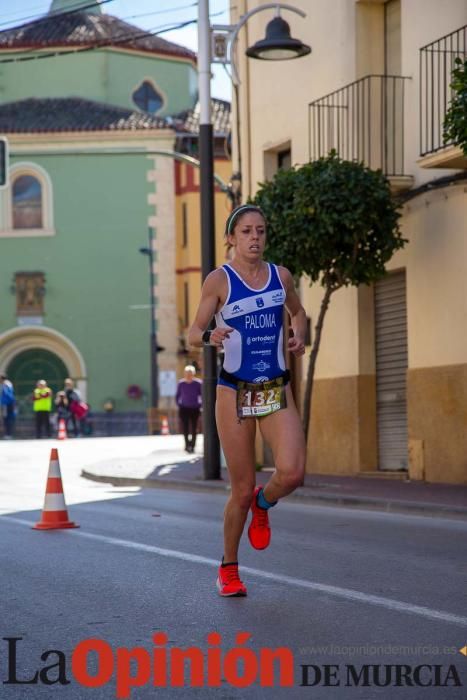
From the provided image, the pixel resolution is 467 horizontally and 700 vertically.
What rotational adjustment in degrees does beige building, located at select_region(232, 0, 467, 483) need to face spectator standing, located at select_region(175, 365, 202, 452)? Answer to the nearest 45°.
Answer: approximately 90° to its right

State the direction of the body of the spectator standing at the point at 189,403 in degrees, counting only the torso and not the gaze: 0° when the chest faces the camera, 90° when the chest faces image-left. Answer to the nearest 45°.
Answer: approximately 0°

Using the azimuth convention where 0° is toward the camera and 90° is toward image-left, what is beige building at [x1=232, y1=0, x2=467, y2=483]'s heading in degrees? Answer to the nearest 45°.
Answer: approximately 45°

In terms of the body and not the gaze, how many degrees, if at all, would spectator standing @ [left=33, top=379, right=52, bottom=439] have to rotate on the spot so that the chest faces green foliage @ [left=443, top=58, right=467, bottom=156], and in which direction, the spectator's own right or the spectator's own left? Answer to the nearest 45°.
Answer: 0° — they already face it

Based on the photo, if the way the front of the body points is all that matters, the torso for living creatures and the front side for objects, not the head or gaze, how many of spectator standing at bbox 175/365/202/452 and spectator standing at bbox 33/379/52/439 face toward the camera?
2

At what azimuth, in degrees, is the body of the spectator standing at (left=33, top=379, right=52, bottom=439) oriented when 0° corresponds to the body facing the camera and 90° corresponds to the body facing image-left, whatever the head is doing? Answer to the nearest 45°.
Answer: approximately 0°
